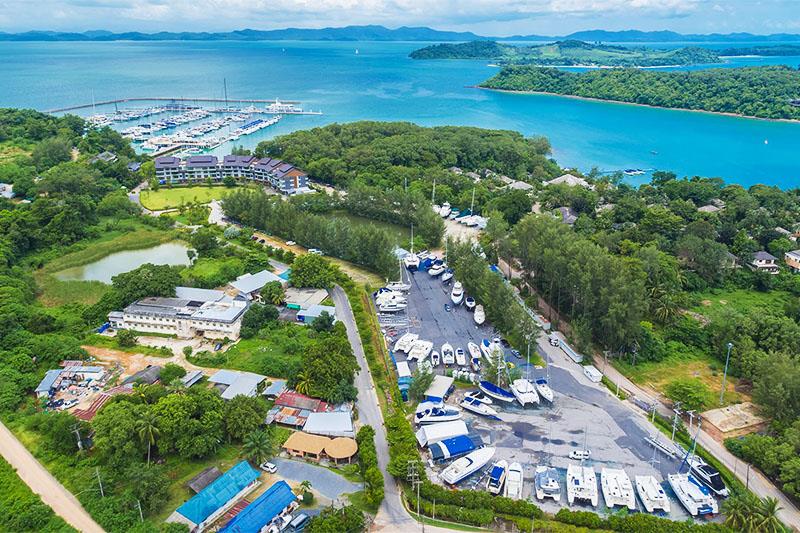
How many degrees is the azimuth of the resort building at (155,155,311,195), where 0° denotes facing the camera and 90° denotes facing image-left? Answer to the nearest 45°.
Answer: approximately 0°

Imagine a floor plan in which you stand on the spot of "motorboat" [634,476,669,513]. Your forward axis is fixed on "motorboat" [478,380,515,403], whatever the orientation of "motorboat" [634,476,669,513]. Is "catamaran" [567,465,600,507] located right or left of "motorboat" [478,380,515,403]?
left

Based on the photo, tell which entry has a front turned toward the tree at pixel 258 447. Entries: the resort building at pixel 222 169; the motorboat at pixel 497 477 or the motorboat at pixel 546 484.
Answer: the resort building

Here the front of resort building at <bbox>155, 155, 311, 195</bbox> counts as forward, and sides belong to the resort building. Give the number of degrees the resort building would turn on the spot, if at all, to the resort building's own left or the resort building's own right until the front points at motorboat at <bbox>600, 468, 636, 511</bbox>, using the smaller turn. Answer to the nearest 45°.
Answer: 0° — it already faces it

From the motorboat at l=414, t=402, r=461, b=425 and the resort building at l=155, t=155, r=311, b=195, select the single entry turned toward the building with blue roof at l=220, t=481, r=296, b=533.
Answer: the resort building
